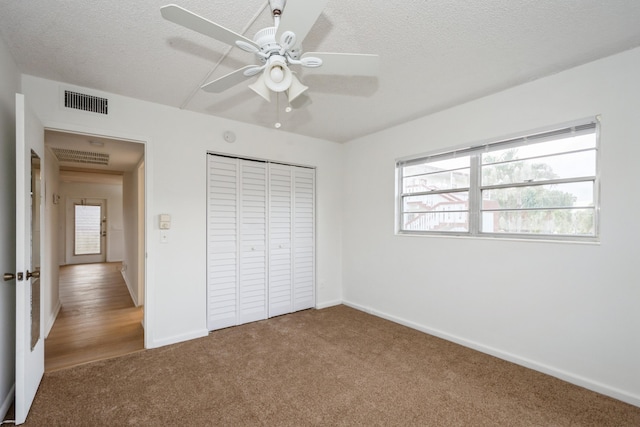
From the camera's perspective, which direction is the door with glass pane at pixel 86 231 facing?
toward the camera

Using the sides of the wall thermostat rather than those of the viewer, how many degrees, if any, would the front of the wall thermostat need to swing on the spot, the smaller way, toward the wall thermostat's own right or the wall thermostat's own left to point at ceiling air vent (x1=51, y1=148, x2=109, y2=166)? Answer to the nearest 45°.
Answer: approximately 135° to the wall thermostat's own right

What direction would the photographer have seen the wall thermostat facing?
facing the viewer

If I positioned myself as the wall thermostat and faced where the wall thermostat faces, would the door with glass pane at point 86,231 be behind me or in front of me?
behind

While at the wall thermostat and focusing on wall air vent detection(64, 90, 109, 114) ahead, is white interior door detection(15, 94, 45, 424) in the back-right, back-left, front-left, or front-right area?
front-left

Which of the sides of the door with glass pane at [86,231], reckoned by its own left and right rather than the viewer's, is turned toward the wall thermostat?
front

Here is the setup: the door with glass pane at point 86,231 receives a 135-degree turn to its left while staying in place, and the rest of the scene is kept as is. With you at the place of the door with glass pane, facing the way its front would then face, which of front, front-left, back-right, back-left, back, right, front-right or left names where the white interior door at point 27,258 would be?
back-right

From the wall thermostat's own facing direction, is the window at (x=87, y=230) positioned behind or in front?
behind

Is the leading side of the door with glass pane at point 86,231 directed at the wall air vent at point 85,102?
yes

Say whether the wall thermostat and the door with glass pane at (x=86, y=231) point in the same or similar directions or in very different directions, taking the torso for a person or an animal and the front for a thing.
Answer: same or similar directions

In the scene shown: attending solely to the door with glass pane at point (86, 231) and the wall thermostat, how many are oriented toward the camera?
2

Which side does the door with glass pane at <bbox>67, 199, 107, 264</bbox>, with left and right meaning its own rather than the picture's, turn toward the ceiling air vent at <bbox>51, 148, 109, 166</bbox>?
front
